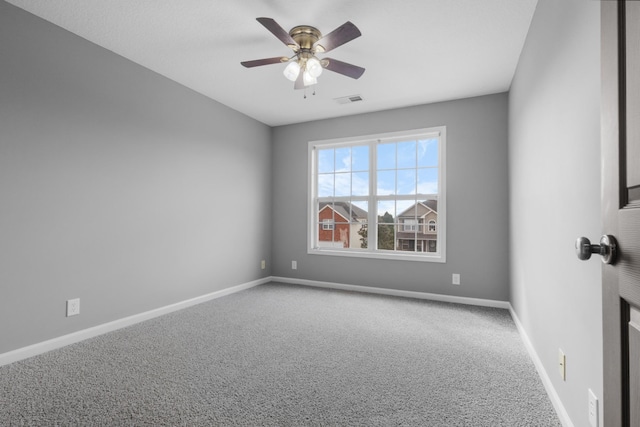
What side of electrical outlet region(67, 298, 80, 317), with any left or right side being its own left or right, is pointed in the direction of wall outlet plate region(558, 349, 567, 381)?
front

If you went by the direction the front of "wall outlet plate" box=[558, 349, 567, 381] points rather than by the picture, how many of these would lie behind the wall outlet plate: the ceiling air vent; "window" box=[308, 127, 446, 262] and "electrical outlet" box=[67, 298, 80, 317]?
0

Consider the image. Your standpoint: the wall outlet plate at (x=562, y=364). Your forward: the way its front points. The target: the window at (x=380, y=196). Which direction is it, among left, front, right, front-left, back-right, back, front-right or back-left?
front-right

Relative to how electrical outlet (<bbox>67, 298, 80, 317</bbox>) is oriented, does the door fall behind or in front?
in front

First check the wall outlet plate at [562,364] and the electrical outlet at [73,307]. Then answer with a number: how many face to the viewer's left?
1

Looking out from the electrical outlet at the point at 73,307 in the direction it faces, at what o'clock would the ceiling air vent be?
The ceiling air vent is roughly at 11 o'clock from the electrical outlet.

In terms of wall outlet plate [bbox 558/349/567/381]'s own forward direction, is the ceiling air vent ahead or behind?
ahead

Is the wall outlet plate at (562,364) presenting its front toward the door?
no

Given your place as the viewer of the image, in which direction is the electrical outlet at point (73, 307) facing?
facing the viewer and to the right of the viewer

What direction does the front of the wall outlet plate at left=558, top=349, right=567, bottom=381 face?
to the viewer's left

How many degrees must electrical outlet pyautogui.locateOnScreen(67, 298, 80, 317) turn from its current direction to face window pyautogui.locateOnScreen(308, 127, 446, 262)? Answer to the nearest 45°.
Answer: approximately 45° to its left

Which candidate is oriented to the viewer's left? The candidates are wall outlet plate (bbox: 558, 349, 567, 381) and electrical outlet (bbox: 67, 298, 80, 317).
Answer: the wall outlet plate

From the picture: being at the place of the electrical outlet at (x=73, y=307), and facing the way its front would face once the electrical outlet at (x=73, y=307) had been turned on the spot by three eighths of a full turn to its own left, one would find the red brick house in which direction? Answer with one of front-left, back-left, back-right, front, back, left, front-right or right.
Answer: right

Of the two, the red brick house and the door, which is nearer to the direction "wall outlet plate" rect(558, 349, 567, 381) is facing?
the red brick house
